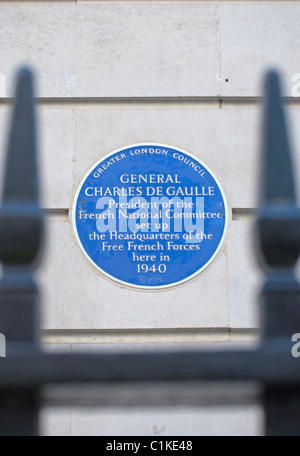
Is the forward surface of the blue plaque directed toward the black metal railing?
yes

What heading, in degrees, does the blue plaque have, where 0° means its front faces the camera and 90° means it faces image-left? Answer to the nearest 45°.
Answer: approximately 0°
